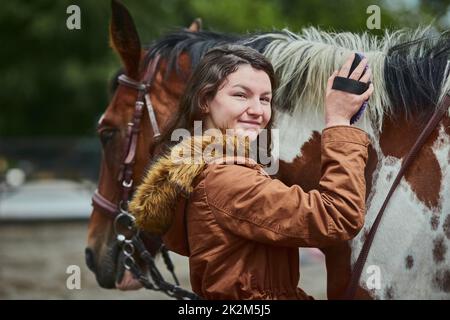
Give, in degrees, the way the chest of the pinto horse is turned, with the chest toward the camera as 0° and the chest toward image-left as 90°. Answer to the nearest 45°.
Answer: approximately 90°

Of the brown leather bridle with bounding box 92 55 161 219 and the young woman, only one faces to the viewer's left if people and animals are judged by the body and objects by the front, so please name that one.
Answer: the brown leather bridle

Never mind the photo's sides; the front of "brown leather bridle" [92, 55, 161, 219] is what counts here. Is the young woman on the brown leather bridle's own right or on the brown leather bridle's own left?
on the brown leather bridle's own left

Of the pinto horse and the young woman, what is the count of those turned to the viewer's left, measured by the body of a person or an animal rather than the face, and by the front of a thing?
1

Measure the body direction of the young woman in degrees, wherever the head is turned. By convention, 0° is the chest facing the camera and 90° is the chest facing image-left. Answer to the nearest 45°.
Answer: approximately 270°

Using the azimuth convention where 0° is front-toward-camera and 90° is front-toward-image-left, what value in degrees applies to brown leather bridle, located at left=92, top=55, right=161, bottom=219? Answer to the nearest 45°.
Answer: approximately 90°
